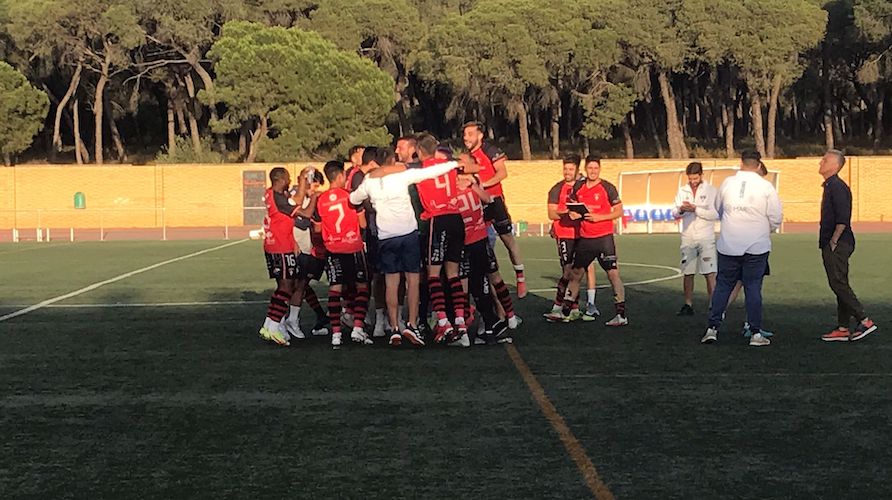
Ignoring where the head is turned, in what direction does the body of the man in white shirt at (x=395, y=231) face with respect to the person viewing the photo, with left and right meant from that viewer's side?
facing away from the viewer

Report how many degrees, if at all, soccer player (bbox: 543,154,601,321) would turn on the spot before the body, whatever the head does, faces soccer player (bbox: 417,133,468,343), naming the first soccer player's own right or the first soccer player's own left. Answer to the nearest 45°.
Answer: approximately 90° to the first soccer player's own right

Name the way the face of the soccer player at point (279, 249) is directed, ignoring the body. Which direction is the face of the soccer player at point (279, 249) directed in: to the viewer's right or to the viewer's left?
to the viewer's right

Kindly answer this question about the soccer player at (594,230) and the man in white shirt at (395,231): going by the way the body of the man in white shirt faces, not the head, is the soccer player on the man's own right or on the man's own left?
on the man's own right

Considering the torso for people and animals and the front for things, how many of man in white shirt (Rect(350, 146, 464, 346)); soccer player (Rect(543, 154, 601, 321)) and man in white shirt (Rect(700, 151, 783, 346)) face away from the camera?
2

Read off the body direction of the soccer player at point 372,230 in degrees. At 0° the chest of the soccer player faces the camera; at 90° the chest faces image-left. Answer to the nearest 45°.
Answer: approximately 225°

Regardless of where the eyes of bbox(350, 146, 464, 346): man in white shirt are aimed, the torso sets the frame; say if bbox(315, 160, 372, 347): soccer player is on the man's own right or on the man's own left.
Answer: on the man's own left

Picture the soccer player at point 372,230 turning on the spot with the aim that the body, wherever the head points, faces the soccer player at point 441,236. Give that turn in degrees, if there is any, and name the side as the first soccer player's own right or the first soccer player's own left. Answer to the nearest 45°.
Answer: approximately 90° to the first soccer player's own right

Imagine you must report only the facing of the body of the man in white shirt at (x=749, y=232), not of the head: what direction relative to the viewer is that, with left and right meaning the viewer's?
facing away from the viewer
